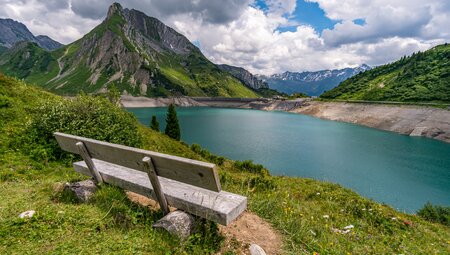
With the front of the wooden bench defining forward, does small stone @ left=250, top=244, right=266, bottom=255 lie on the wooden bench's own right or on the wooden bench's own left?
on the wooden bench's own right

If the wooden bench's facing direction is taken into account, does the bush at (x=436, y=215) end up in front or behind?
in front

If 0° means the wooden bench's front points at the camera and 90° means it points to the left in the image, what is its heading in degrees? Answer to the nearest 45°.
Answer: approximately 225°

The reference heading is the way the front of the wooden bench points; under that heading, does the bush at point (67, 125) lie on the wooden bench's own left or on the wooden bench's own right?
on the wooden bench's own left

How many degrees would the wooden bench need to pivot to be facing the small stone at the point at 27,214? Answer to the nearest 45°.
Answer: approximately 135° to its left
